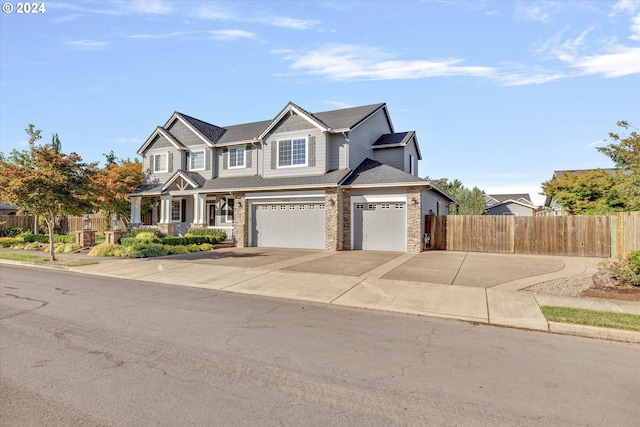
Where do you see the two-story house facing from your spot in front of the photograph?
facing the viewer and to the left of the viewer

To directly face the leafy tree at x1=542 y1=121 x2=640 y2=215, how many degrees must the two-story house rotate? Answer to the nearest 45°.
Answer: approximately 135° to its left

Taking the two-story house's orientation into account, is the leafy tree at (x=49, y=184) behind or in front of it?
in front

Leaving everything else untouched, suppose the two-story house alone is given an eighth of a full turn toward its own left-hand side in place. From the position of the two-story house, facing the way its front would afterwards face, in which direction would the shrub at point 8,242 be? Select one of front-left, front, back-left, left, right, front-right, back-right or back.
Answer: right

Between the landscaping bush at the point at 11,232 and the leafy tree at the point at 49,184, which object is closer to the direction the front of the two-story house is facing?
the leafy tree

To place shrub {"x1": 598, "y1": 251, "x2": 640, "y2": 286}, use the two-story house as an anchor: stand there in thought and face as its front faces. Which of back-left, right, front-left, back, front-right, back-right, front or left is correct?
left

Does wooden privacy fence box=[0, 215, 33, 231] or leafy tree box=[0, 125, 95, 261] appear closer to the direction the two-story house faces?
the leafy tree

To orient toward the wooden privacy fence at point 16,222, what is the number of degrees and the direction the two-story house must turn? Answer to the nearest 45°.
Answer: approximately 90° to its right

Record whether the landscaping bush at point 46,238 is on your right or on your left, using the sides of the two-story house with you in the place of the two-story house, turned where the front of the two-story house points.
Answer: on your right

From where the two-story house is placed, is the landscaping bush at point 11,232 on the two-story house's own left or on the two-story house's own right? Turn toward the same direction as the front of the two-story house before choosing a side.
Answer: on the two-story house's own right

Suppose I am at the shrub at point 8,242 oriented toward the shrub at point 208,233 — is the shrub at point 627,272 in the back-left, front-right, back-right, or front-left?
front-right

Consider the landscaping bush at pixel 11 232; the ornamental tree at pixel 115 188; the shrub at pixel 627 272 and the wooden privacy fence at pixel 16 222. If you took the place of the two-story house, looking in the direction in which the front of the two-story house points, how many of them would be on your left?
1

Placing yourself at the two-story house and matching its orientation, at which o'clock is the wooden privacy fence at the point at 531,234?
The wooden privacy fence is roughly at 8 o'clock from the two-story house.

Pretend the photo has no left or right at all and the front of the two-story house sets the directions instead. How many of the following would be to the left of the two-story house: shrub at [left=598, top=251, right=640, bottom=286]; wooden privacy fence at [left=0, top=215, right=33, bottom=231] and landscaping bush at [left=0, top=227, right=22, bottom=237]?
1

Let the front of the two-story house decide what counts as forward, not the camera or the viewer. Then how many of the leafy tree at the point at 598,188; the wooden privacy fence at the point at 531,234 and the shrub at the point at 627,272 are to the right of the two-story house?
0

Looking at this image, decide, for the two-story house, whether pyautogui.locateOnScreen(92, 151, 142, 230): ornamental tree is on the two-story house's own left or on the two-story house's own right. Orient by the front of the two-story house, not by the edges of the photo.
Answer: on the two-story house's own right
